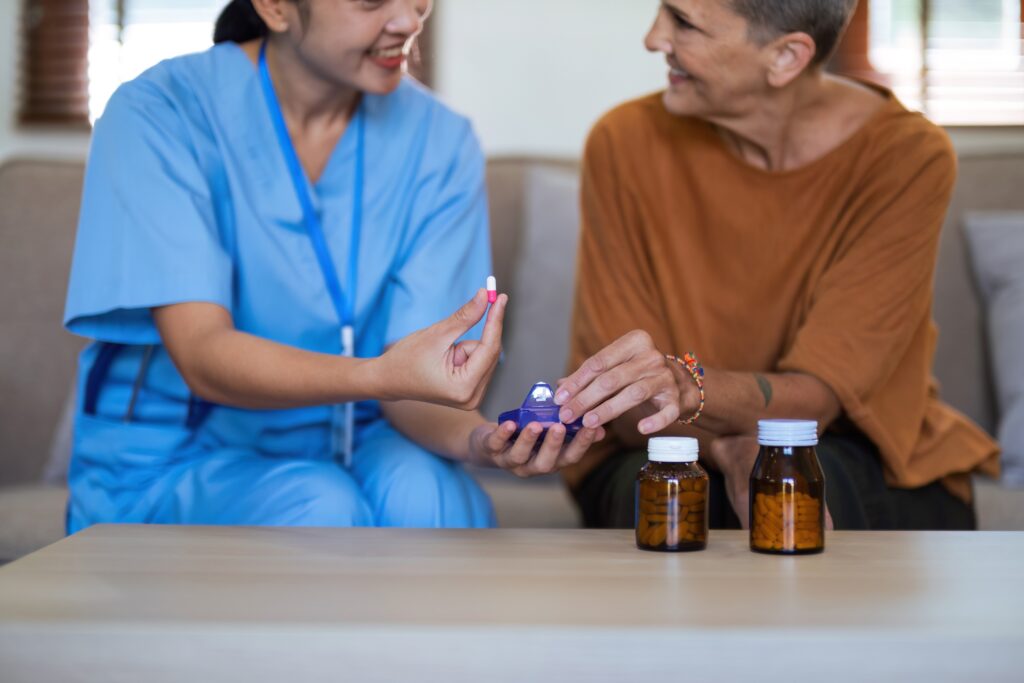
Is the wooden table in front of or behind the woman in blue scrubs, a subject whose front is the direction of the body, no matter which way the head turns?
in front

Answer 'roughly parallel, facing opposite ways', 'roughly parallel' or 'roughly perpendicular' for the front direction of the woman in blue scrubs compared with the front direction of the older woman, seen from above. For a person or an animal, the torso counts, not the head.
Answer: roughly perpendicular

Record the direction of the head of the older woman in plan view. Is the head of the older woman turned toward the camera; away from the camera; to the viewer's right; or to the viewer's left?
to the viewer's left

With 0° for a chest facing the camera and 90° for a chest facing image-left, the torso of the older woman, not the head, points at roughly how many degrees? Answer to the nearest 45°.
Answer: approximately 45°

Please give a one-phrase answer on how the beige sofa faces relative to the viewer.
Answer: facing the viewer

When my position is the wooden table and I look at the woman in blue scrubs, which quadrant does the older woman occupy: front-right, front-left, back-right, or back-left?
front-right

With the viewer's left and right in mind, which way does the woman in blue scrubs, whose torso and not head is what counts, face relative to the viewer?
facing the viewer and to the right of the viewer

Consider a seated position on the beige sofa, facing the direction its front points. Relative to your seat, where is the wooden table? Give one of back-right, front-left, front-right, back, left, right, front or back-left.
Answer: front
